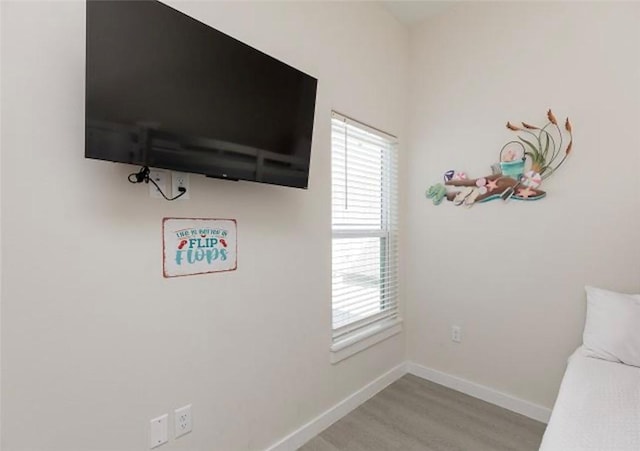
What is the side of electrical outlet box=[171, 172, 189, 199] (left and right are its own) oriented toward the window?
left
